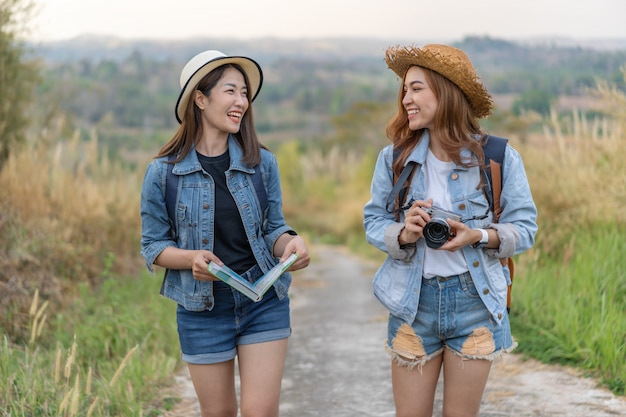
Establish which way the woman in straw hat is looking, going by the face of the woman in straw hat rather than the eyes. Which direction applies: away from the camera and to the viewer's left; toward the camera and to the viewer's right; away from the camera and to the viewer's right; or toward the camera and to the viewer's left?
toward the camera and to the viewer's left

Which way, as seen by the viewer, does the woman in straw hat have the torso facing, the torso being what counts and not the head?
toward the camera

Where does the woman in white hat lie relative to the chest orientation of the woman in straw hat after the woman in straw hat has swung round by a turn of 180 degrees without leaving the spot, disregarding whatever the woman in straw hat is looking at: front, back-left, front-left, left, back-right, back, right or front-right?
left

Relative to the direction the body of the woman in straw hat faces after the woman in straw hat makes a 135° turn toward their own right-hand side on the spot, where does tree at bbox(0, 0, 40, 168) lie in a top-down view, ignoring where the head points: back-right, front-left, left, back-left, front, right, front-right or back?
front

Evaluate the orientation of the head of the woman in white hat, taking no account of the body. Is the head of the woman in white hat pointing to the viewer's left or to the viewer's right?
to the viewer's right
